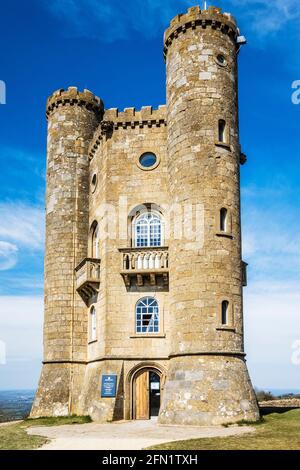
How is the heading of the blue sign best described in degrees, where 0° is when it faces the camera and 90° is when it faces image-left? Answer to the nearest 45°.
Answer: approximately 0°
